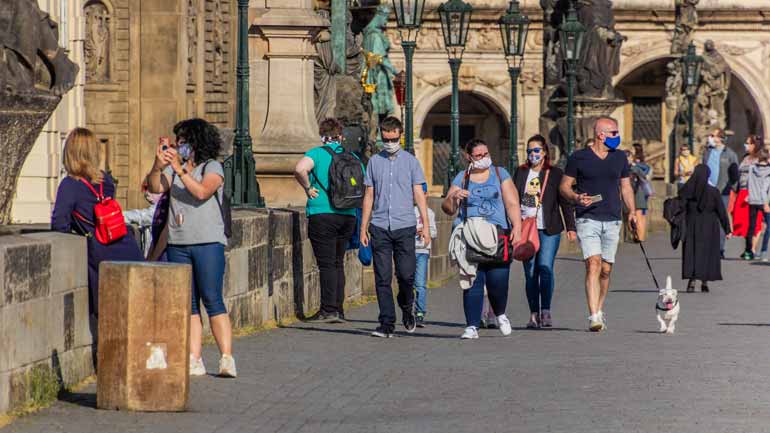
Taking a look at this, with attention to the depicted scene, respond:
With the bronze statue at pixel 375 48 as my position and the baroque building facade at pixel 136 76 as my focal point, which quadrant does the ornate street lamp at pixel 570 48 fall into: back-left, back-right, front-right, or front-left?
back-right

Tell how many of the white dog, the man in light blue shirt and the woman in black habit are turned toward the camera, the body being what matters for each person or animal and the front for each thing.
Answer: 2

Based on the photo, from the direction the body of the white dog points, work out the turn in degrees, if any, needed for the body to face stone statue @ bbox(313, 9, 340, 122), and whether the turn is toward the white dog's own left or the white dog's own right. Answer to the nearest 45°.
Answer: approximately 135° to the white dog's own right

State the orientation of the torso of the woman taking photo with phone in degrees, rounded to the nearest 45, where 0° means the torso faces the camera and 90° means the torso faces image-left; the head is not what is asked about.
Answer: approximately 45°

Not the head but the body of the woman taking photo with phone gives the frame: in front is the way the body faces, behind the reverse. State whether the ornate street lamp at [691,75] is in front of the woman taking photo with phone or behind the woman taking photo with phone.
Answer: behind

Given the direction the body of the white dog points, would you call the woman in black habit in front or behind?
behind

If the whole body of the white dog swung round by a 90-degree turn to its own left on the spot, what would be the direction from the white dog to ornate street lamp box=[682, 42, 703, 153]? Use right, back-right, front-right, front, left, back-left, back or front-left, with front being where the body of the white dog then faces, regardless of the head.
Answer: left
